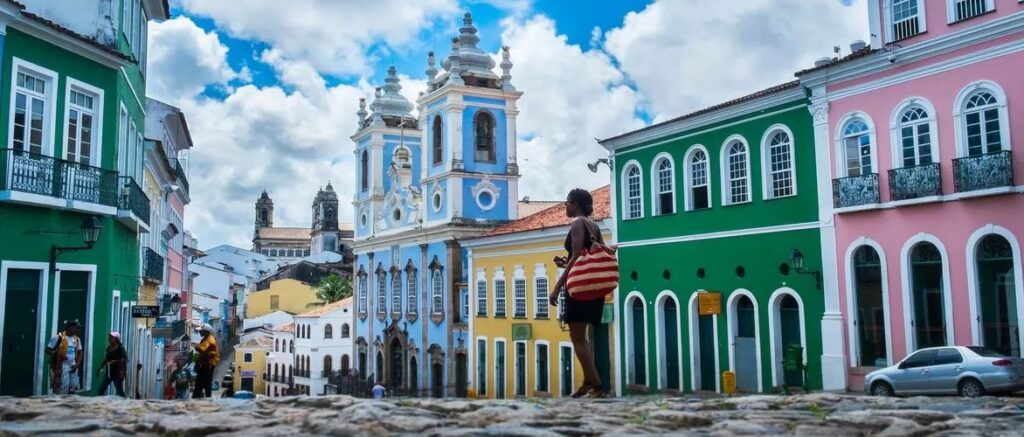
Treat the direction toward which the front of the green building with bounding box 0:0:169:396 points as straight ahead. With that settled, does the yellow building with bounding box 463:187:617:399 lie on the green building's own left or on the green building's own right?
on the green building's own left

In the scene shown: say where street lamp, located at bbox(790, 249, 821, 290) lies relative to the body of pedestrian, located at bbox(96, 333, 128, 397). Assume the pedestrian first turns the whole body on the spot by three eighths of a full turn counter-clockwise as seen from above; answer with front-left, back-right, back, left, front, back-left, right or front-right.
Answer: front-right

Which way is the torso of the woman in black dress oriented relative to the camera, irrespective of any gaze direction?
to the viewer's left

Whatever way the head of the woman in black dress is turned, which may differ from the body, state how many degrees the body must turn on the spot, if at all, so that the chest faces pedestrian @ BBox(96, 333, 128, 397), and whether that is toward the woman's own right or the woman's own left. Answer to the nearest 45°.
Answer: approximately 45° to the woman's own right

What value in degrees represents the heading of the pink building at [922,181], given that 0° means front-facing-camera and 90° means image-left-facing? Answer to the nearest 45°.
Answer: approximately 45°

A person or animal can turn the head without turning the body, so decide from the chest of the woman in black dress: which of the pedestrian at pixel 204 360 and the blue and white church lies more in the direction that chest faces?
the pedestrian

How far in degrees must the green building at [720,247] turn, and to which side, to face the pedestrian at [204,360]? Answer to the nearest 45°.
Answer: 0° — it already faces them

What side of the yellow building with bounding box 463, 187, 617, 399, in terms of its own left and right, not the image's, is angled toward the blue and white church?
right

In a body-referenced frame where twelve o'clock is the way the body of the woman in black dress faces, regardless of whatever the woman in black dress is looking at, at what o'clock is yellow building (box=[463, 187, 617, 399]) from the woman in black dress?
The yellow building is roughly at 3 o'clock from the woman in black dress.
